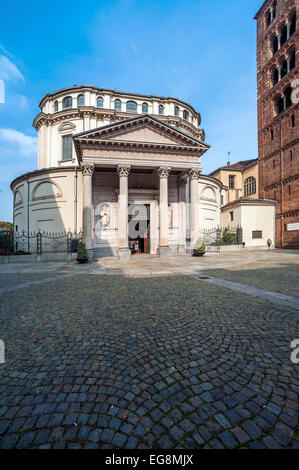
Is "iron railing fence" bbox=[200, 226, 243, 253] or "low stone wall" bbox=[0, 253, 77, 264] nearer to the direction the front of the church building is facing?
the low stone wall

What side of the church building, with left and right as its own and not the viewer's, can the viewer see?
front

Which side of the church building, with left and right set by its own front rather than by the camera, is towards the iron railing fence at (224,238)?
left

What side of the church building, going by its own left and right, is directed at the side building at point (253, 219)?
left

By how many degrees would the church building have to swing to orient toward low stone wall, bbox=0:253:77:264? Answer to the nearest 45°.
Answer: approximately 45° to its right

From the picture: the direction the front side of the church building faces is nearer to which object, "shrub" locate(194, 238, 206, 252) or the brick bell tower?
the shrub
